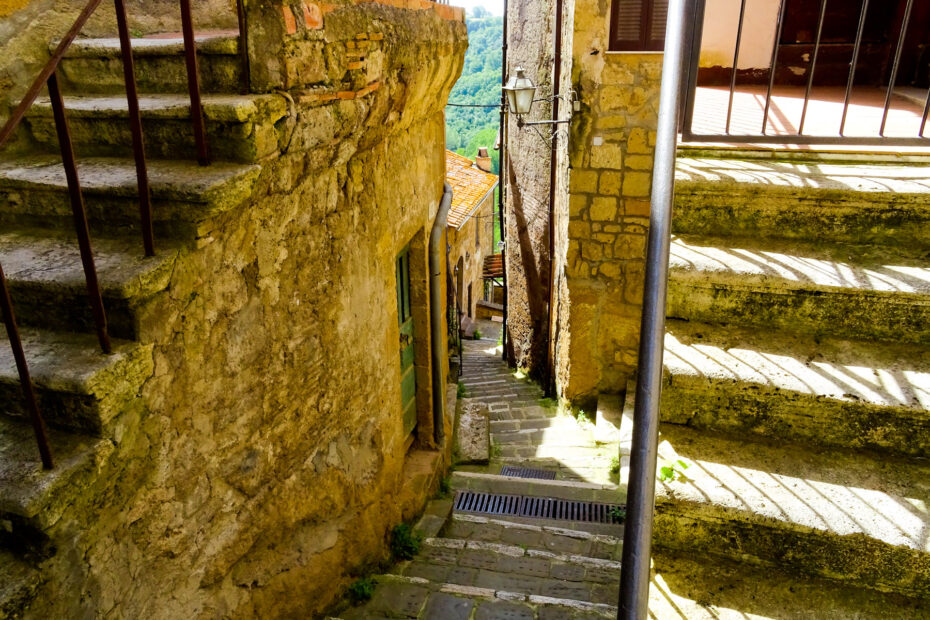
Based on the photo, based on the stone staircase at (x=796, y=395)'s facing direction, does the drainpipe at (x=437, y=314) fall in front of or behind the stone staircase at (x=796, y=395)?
behind

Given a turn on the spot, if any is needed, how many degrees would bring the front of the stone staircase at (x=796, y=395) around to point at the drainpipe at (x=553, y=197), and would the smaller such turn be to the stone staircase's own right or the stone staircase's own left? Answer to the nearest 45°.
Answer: approximately 180°

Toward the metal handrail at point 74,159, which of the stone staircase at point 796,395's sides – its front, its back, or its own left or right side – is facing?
right

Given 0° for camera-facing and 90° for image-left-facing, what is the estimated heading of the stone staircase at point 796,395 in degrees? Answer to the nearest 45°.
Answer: approximately 0°
